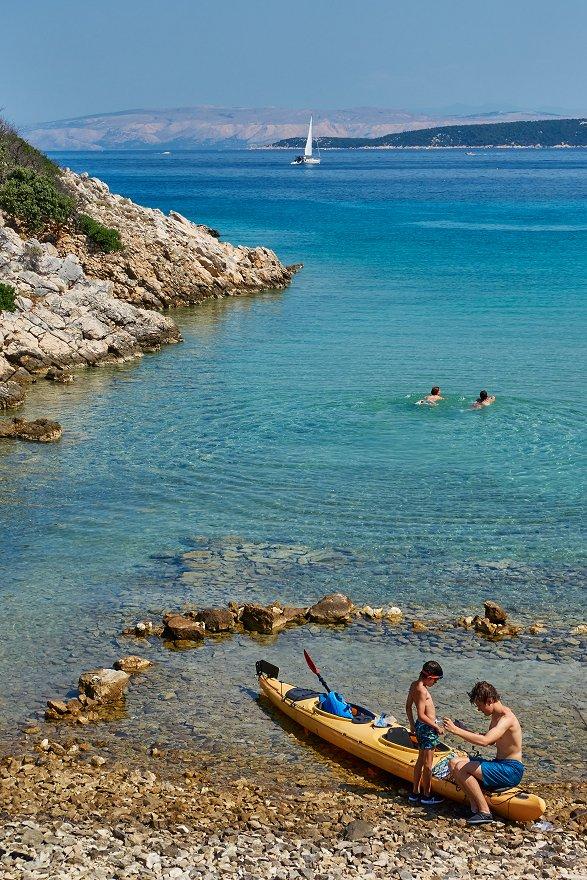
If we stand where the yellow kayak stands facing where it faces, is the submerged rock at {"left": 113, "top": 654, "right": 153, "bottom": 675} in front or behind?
behind

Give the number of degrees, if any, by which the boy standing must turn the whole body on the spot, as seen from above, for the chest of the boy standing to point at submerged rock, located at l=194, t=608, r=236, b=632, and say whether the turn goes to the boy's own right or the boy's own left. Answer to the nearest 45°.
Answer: approximately 135° to the boy's own left

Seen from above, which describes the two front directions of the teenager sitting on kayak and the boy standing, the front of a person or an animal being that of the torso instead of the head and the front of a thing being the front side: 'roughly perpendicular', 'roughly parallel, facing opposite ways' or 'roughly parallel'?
roughly parallel, facing opposite ways

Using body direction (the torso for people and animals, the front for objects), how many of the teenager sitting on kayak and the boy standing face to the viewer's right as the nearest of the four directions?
1

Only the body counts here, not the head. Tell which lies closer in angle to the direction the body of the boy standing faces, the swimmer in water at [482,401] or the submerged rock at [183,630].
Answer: the swimmer in water

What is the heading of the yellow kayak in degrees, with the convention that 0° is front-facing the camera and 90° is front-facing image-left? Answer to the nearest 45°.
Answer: approximately 315°

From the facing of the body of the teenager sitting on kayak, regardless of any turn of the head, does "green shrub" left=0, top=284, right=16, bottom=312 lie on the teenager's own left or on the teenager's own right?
on the teenager's own right

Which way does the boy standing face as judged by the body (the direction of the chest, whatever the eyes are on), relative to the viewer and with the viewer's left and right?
facing to the right of the viewer

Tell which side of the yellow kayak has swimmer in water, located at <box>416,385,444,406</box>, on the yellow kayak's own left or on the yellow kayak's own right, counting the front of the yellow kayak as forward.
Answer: on the yellow kayak's own left

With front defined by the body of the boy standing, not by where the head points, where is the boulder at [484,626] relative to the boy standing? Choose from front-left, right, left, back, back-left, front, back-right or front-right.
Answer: left

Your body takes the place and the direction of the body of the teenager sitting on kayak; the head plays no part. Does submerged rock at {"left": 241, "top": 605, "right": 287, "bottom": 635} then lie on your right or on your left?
on your right

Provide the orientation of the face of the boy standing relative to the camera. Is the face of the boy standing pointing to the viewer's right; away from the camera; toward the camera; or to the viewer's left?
to the viewer's right

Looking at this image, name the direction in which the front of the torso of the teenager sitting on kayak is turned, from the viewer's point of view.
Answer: to the viewer's left

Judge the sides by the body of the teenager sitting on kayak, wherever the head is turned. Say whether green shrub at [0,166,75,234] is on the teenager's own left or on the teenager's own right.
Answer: on the teenager's own right

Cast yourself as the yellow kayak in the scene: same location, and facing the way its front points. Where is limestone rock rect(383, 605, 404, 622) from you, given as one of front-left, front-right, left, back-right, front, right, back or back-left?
back-left

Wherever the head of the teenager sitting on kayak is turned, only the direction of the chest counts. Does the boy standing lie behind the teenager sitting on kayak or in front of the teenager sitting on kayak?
in front
